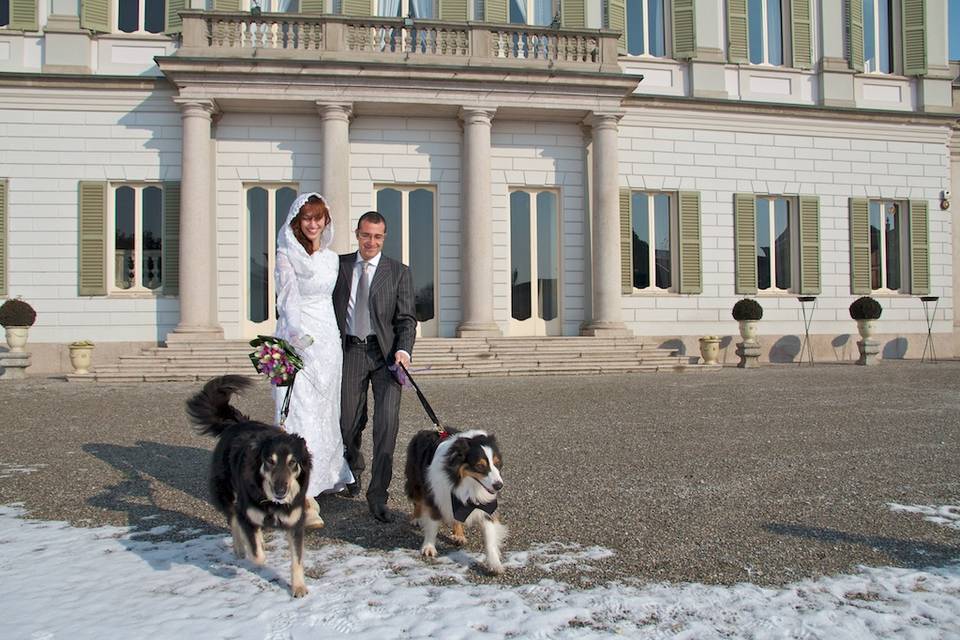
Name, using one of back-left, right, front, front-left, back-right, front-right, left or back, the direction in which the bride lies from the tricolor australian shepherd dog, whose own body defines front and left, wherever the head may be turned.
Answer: back

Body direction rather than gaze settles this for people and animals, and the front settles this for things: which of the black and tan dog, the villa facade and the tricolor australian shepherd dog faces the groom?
the villa facade

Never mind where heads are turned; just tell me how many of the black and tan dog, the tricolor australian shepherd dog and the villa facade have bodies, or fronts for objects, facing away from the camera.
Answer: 0

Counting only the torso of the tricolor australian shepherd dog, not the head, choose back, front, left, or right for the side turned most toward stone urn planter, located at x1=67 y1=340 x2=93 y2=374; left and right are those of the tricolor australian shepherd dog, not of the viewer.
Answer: back

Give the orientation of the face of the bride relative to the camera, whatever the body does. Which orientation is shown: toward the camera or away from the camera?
toward the camera

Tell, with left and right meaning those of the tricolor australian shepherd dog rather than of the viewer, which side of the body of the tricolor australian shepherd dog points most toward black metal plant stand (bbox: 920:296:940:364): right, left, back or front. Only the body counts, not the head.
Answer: left

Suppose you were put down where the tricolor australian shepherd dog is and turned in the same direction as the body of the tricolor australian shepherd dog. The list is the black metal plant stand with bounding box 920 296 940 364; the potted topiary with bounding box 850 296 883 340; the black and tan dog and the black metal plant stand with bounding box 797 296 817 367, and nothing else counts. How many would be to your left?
3

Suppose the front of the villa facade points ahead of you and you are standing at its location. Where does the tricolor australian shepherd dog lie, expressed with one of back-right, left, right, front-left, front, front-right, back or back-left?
front

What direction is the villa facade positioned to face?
toward the camera

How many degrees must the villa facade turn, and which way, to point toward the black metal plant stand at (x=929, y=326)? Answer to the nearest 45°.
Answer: approximately 90° to its left

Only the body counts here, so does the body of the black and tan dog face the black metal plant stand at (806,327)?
no

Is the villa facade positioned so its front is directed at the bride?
yes

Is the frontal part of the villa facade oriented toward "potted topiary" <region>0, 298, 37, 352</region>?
no

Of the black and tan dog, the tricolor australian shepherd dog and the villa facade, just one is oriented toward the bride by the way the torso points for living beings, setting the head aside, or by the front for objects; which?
the villa facade

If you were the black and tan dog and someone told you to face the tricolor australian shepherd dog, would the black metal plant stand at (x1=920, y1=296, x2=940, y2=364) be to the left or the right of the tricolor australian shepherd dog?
left

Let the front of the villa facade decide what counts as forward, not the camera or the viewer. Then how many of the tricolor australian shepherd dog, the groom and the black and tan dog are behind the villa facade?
0

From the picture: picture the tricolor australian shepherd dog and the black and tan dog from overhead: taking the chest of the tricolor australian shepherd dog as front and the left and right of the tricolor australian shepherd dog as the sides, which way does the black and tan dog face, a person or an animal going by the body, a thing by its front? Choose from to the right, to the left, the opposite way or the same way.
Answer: the same way

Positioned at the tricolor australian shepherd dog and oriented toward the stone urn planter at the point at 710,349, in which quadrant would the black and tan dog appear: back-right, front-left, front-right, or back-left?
back-left

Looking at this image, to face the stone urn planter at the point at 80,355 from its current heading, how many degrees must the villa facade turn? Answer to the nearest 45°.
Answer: approximately 90° to its right

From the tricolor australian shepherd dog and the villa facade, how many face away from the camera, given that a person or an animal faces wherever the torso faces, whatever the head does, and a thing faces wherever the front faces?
0

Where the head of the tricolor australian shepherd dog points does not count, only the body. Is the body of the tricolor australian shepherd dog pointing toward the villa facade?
no
